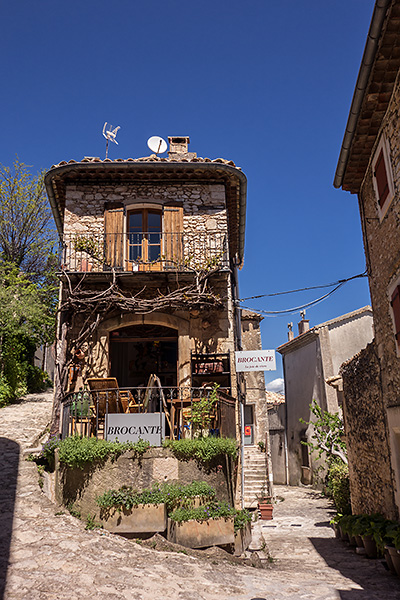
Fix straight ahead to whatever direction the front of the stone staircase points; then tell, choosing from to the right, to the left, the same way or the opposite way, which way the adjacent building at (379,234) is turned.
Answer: to the right

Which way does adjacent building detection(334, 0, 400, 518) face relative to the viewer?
to the viewer's left

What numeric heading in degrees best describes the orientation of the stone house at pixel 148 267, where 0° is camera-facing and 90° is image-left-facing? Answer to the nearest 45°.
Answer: approximately 0°

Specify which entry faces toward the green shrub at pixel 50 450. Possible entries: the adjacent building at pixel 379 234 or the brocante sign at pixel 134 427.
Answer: the adjacent building

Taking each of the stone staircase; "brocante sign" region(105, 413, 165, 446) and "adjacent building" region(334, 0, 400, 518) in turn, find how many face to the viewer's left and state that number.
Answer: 1

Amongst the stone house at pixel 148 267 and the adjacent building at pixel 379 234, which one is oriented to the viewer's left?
the adjacent building

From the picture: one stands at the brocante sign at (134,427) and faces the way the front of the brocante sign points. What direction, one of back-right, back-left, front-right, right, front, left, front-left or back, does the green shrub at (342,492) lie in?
back-left

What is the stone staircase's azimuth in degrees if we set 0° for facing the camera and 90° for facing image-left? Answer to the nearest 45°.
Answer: approximately 0°

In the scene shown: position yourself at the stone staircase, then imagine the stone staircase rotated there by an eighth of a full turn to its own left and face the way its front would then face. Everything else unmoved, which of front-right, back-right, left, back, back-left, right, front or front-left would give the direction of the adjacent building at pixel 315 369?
left
